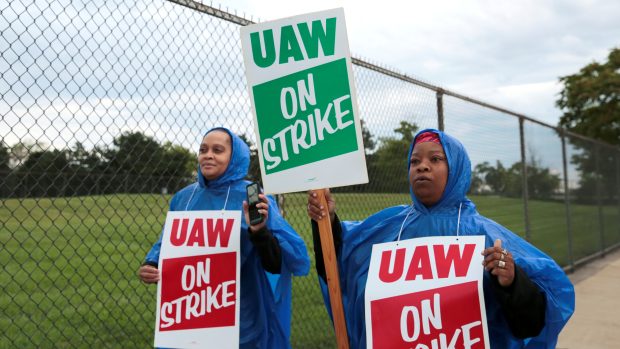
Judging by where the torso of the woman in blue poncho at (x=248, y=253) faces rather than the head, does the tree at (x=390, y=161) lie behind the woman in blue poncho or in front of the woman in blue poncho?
behind

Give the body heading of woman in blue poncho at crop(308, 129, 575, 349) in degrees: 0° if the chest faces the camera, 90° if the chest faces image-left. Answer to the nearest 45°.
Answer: approximately 0°

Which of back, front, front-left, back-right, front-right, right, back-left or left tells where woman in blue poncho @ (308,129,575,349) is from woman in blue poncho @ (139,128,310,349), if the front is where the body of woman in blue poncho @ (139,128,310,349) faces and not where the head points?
left

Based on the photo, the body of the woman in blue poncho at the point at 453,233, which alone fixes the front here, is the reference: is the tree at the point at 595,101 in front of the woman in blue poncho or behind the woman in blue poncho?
behind

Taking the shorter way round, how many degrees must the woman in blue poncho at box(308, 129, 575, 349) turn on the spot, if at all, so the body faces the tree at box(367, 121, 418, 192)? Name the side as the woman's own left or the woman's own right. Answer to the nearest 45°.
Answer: approximately 180°

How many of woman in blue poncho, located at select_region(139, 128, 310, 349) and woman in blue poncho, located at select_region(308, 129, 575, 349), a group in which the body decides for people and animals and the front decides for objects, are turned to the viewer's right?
0

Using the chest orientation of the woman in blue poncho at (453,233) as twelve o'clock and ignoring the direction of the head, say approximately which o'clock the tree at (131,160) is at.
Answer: The tree is roughly at 4 o'clock from the woman in blue poncho.

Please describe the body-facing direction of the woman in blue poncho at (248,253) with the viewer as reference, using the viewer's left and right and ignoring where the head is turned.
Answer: facing the viewer and to the left of the viewer
